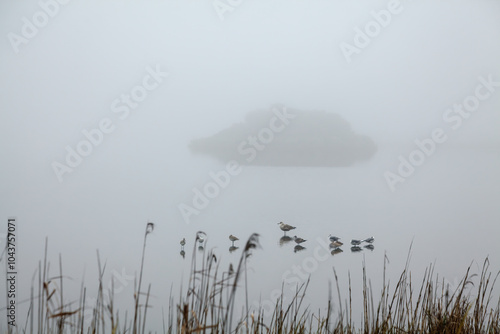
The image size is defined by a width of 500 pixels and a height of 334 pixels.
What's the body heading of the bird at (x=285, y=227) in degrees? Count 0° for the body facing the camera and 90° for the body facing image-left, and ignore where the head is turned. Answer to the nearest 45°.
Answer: approximately 90°
